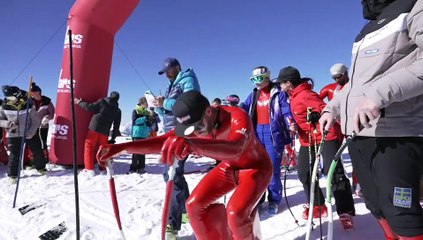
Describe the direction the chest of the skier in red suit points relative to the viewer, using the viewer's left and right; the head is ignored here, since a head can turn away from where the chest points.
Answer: facing the viewer and to the left of the viewer

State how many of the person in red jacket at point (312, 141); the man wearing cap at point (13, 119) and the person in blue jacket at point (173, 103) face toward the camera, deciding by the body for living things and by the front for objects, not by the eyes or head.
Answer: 1

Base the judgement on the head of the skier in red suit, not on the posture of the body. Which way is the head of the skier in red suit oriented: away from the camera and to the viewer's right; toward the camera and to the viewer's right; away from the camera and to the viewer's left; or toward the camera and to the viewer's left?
toward the camera and to the viewer's left

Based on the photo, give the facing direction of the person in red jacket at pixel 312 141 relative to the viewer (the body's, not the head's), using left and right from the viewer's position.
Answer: facing to the left of the viewer

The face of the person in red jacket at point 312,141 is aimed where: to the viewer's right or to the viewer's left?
to the viewer's left

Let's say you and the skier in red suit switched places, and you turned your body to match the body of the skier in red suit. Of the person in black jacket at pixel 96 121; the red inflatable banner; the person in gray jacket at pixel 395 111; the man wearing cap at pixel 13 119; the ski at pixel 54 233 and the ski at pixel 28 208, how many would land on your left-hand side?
1
